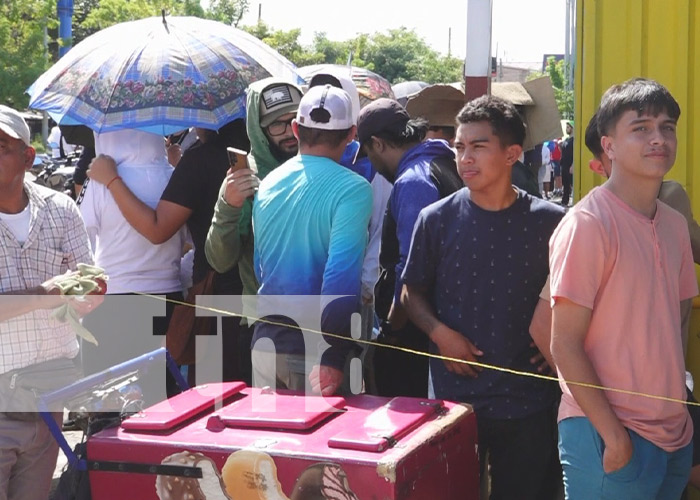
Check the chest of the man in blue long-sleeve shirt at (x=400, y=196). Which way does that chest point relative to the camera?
to the viewer's left

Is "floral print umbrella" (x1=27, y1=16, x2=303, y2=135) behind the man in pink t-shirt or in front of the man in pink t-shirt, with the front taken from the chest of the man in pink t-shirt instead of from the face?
behind

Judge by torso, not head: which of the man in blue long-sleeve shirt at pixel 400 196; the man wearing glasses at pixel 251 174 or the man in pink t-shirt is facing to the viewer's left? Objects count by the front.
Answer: the man in blue long-sleeve shirt

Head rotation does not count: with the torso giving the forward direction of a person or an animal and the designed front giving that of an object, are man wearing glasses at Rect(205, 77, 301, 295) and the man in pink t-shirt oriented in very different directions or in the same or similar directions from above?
same or similar directions

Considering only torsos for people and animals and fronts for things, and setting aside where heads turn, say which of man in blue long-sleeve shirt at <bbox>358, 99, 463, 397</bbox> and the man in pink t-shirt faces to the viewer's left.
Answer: the man in blue long-sleeve shirt

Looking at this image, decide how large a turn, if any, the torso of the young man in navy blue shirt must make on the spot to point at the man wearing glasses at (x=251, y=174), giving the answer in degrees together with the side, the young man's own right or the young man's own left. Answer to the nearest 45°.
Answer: approximately 90° to the young man's own right

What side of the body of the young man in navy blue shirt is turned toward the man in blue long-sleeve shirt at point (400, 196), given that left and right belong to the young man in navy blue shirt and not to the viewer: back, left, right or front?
right

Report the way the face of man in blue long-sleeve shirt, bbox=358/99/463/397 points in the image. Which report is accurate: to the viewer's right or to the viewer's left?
to the viewer's left

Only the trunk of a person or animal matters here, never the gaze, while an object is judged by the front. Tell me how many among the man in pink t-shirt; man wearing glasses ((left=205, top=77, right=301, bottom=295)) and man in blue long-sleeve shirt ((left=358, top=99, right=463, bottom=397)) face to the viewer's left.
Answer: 1

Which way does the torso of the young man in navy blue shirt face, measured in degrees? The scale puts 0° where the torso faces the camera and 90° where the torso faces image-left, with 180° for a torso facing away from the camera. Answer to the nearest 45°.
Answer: approximately 45°

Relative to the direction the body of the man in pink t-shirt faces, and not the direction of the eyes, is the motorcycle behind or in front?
behind

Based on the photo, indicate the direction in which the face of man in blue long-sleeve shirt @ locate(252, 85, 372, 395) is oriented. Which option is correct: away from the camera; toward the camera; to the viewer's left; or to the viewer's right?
away from the camera
